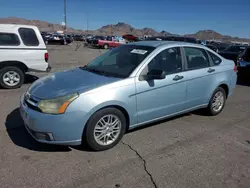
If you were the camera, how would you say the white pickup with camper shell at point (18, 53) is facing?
facing to the left of the viewer

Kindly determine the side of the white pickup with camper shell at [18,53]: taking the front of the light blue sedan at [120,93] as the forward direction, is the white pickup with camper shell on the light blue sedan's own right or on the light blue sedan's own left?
on the light blue sedan's own right

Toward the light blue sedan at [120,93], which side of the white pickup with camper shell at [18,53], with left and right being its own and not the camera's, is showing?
left

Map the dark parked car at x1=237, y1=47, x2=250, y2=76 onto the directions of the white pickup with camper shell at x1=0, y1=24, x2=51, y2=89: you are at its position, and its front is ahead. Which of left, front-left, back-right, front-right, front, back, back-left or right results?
back

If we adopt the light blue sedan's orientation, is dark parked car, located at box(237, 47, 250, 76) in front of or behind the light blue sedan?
behind

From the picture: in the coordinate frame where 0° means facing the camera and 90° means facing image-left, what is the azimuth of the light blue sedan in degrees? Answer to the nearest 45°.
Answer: approximately 45°
